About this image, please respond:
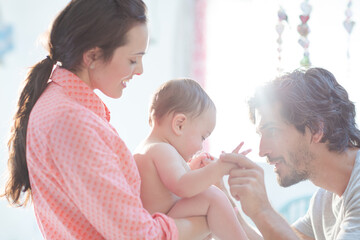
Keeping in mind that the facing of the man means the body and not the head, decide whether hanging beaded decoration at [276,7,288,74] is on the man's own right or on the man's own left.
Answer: on the man's own right

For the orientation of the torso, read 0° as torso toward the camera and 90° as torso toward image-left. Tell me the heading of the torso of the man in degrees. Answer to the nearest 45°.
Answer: approximately 90°

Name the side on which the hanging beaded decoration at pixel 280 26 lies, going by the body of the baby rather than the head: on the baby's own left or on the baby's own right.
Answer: on the baby's own left

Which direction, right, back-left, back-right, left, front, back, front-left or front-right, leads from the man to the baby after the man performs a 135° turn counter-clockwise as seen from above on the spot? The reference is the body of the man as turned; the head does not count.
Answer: right

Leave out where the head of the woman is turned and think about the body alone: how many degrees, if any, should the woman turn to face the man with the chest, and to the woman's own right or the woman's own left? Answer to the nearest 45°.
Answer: approximately 45° to the woman's own left

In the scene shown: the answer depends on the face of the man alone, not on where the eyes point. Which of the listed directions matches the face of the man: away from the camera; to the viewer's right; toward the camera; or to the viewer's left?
to the viewer's left

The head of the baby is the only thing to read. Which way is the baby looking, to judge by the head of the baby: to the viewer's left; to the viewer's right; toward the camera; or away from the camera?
to the viewer's right

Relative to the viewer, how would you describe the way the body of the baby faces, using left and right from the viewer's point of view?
facing to the right of the viewer

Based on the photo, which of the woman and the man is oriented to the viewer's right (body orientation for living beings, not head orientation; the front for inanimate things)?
the woman

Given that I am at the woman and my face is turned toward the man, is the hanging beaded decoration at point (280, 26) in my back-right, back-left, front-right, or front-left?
front-left

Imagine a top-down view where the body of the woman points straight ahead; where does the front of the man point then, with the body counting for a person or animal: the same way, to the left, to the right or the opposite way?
the opposite way

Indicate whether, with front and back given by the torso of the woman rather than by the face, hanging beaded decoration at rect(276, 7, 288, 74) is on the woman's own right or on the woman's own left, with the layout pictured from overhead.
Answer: on the woman's own left

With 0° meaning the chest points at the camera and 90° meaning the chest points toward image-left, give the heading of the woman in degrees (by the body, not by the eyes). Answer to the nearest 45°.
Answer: approximately 270°
